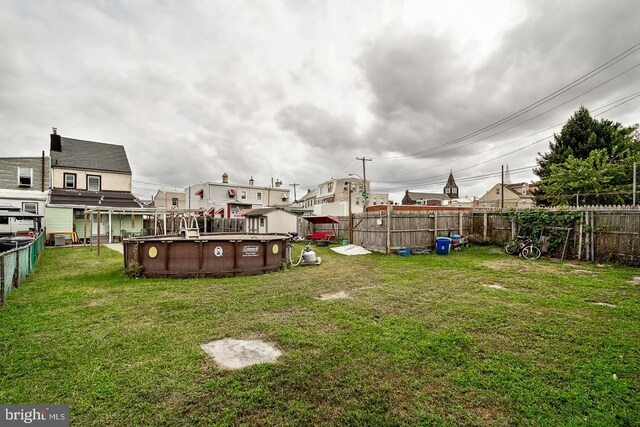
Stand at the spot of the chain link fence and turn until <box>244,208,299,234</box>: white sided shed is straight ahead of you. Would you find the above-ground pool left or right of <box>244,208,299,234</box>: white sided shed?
right

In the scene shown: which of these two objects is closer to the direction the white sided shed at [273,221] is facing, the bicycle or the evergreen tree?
the bicycle

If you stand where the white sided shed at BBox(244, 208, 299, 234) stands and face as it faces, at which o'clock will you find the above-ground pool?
The above-ground pool is roughly at 11 o'clock from the white sided shed.

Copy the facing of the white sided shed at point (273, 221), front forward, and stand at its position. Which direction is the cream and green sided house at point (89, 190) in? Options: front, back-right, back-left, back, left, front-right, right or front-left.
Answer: front-right

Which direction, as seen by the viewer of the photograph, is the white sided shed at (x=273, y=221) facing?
facing the viewer and to the left of the viewer

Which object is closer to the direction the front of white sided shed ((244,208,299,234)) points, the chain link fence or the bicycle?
the chain link fence

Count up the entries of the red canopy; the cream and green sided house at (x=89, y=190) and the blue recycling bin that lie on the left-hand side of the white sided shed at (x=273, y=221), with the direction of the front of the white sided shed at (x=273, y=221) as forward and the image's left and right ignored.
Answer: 2

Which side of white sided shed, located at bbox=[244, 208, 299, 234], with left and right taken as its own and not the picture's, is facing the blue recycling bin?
left

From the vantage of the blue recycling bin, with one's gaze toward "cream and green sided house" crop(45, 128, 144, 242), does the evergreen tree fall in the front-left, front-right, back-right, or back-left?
back-right

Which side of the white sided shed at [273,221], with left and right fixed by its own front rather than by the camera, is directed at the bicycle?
left

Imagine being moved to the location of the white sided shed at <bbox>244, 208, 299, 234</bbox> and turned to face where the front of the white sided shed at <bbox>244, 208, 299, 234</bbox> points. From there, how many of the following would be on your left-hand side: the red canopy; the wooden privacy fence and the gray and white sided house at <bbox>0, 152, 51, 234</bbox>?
2

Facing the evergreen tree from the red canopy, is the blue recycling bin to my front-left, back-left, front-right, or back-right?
front-right

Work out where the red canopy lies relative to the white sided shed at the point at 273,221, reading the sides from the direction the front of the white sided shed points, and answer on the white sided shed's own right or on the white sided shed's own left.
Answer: on the white sided shed's own left

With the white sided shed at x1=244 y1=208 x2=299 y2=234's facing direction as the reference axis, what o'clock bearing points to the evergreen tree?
The evergreen tree is roughly at 8 o'clock from the white sided shed.

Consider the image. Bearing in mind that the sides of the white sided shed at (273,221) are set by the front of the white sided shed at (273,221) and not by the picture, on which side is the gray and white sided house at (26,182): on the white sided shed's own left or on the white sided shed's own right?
on the white sided shed's own right

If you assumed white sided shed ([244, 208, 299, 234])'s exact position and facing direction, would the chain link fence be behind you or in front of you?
in front

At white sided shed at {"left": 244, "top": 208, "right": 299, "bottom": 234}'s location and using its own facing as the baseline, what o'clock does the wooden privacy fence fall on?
The wooden privacy fence is roughly at 9 o'clock from the white sided shed.

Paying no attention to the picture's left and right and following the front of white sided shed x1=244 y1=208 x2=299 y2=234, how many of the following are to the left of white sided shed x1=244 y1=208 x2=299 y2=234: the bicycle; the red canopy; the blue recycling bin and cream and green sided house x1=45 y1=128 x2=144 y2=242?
3
